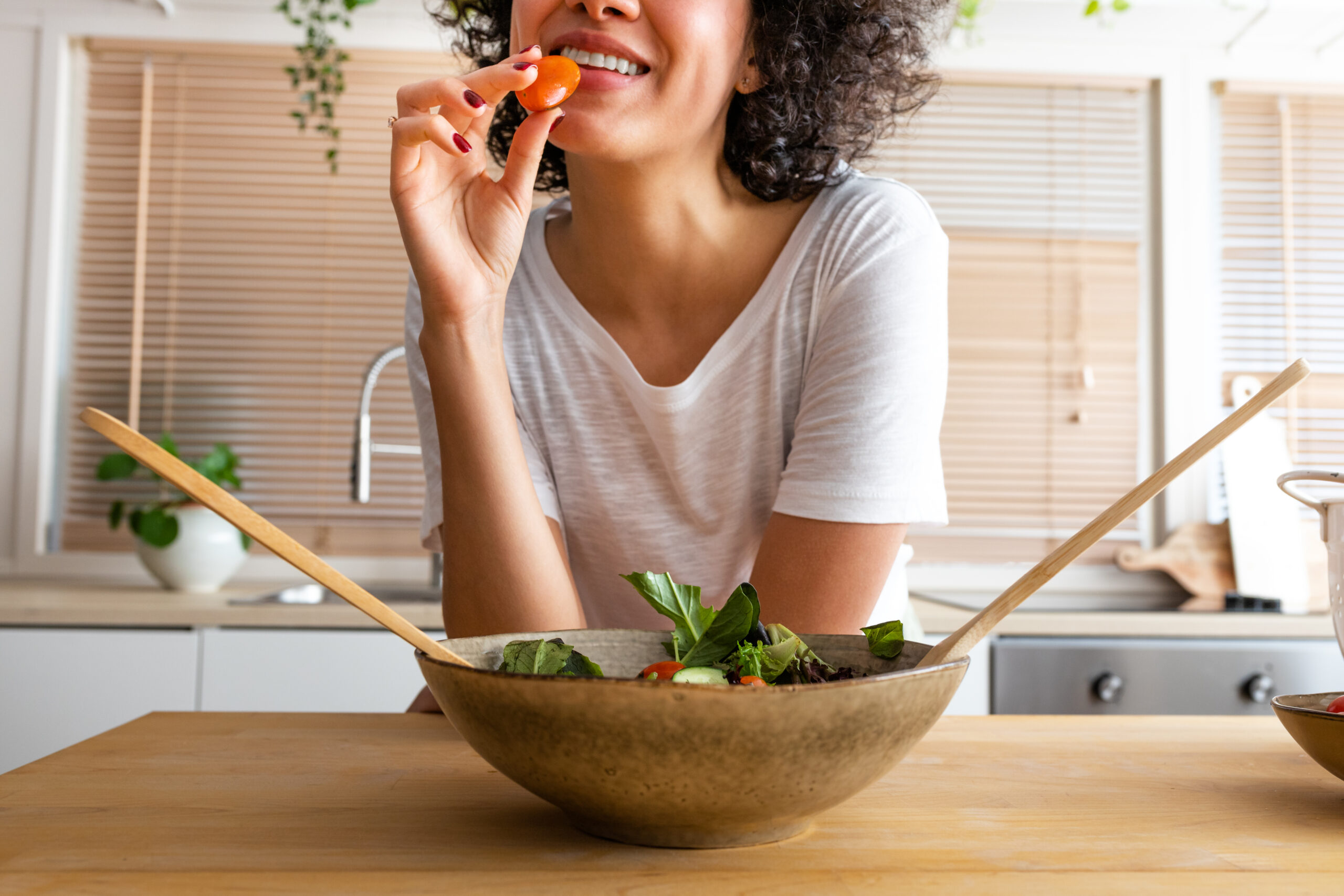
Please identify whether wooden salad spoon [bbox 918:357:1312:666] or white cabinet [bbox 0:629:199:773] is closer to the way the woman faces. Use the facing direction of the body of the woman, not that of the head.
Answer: the wooden salad spoon

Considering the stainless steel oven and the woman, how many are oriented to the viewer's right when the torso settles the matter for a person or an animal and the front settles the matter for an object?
0

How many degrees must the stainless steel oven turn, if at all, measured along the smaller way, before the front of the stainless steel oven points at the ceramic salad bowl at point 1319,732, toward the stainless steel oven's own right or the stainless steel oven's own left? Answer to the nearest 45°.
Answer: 0° — it already faces it

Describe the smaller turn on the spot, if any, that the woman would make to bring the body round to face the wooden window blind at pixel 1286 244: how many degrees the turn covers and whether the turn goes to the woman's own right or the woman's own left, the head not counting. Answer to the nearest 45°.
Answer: approximately 135° to the woman's own left

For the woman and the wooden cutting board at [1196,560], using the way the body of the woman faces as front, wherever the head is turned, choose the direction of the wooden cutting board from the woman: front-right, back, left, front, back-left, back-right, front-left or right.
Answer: back-left

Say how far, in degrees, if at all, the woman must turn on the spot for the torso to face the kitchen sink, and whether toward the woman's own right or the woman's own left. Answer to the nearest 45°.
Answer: approximately 135° to the woman's own right
